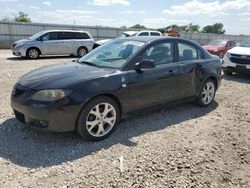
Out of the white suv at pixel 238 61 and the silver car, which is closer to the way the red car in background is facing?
the silver car

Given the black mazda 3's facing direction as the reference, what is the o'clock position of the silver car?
The silver car is roughly at 4 o'clock from the black mazda 3.

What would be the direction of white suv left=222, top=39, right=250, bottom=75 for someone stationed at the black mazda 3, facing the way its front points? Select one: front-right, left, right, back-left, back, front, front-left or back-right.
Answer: back

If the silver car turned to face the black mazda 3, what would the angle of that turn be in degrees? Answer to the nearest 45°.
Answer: approximately 90° to its left

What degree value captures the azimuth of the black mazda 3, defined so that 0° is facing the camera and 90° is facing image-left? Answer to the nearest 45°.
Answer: approximately 45°

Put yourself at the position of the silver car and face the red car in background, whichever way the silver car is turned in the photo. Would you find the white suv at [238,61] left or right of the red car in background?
right

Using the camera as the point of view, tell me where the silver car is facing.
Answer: facing to the left of the viewer

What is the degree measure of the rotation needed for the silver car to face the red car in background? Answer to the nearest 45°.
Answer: approximately 180°
